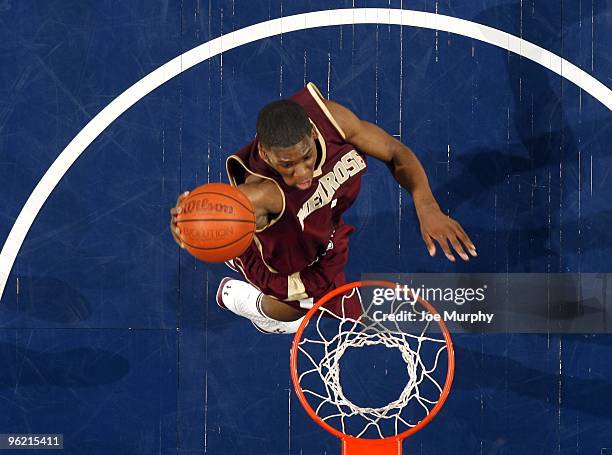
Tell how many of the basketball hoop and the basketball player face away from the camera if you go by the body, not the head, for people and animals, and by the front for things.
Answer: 1

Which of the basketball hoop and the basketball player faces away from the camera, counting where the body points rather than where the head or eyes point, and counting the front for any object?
the basketball hoop

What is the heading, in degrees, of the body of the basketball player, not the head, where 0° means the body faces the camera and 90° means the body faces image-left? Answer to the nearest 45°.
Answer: approximately 315°

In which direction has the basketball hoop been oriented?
away from the camera
